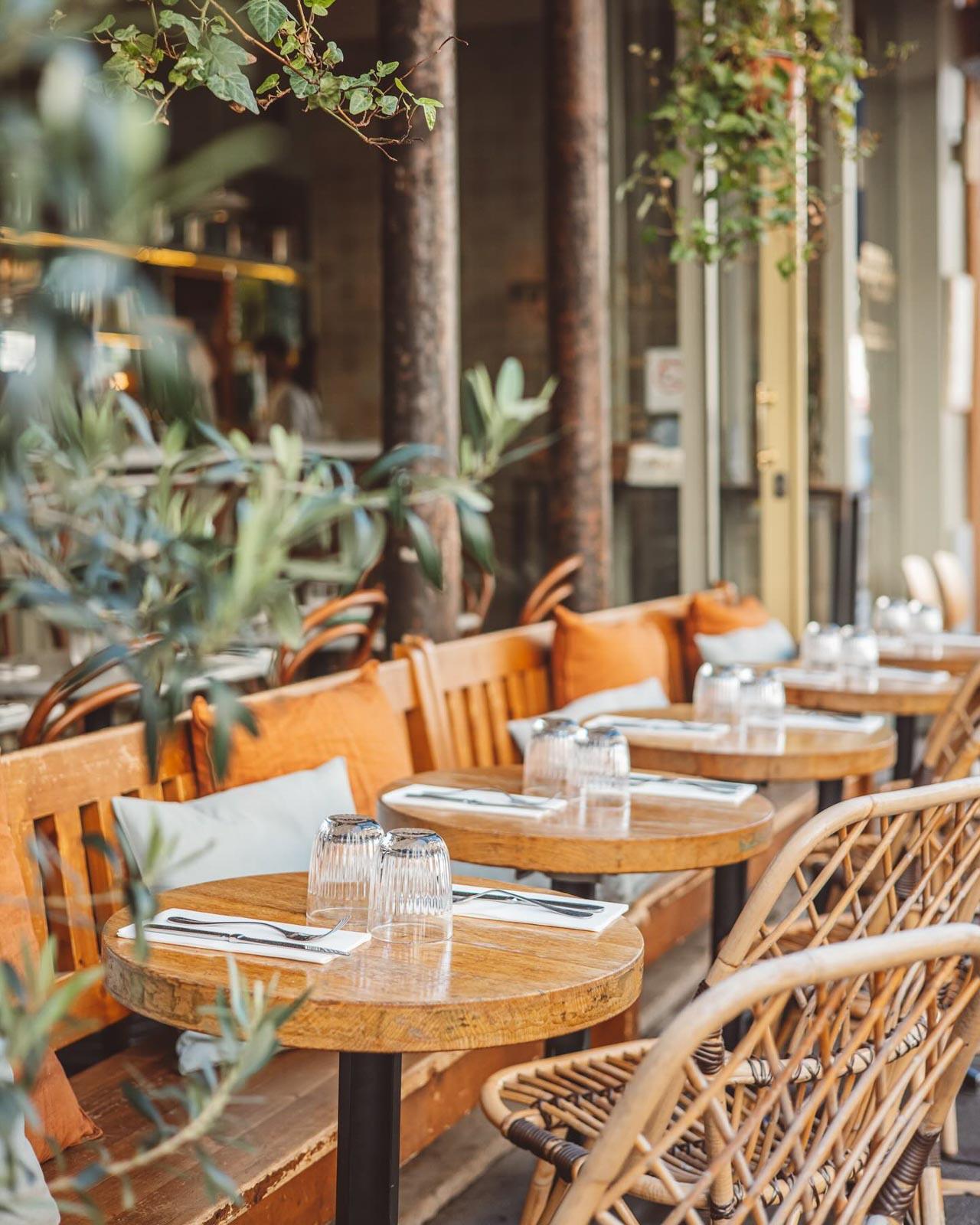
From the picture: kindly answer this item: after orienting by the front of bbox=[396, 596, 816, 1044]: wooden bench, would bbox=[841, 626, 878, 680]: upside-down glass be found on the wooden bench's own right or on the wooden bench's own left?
on the wooden bench's own left

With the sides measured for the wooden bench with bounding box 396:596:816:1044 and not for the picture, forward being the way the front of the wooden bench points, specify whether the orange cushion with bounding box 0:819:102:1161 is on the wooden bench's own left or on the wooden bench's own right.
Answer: on the wooden bench's own right

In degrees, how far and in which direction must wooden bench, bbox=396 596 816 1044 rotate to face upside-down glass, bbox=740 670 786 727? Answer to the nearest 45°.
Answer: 0° — it already faces it

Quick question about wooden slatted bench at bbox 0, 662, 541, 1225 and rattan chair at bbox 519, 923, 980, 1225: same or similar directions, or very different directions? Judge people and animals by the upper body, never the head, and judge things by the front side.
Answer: very different directions

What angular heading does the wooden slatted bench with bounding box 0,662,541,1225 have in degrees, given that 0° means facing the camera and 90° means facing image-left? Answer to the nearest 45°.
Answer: approximately 315°

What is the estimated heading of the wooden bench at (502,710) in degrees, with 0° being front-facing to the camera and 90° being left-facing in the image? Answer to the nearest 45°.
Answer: approximately 315°

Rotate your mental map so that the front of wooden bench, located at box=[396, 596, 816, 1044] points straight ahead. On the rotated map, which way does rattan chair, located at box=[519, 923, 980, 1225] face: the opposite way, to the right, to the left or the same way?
the opposite way

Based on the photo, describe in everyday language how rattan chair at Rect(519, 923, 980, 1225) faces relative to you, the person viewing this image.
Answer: facing away from the viewer and to the left of the viewer
